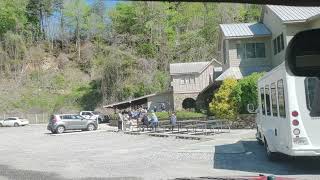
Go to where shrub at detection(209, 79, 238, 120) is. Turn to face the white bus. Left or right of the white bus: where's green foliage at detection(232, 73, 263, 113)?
left

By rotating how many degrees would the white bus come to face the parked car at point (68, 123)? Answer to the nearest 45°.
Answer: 0° — it already faces it

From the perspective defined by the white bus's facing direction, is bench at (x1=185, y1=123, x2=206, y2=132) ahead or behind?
ahead
